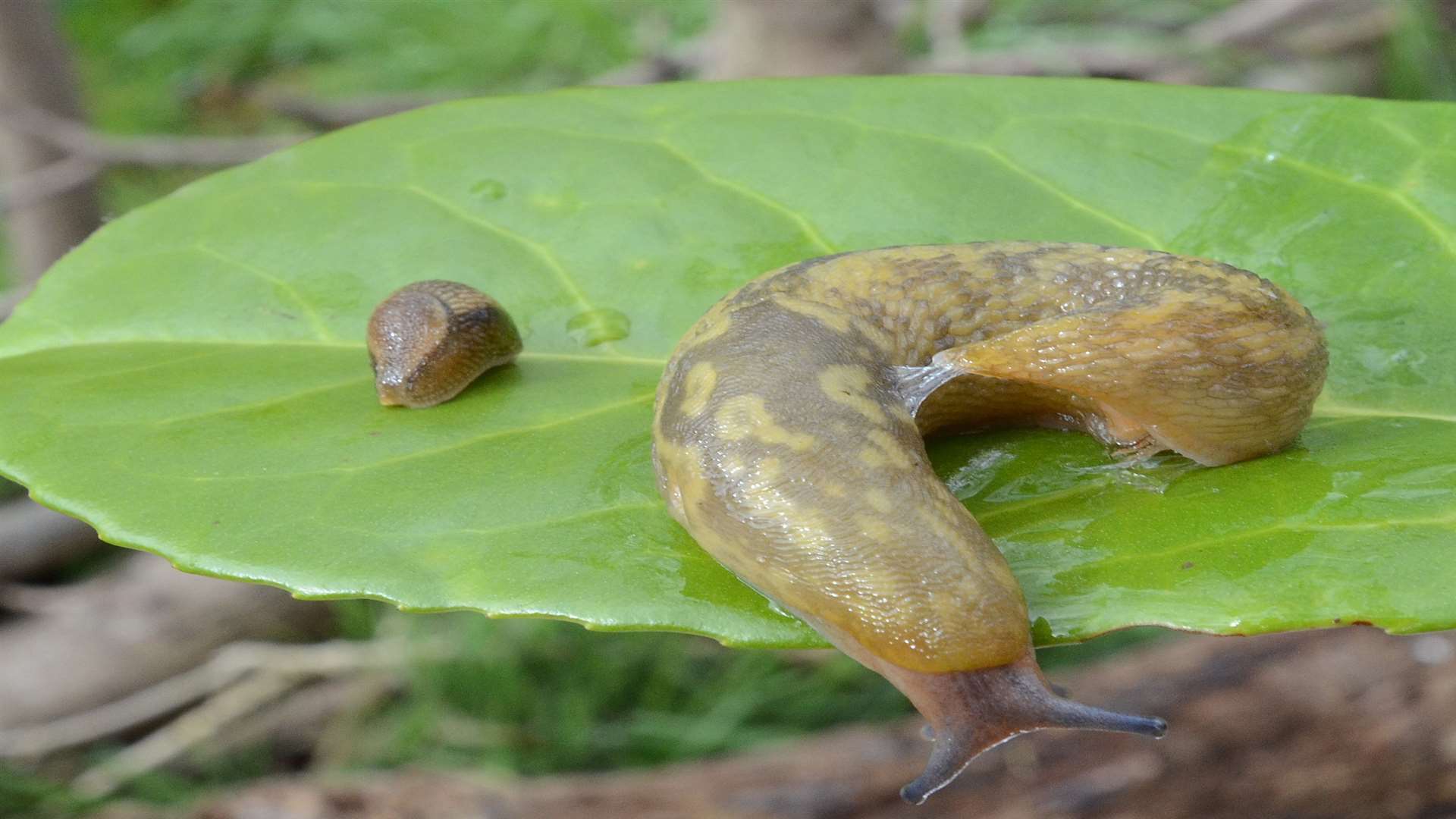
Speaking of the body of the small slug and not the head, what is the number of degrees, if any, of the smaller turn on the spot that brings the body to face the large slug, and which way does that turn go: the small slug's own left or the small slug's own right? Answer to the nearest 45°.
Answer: approximately 90° to the small slug's own left

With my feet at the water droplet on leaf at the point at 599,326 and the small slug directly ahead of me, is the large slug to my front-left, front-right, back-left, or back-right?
back-left

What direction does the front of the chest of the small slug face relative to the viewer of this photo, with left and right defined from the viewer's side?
facing the viewer and to the left of the viewer

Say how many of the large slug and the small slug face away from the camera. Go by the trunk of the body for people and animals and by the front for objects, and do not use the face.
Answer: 0

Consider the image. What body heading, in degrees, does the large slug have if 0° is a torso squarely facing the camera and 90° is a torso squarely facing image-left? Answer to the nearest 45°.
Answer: approximately 315°
